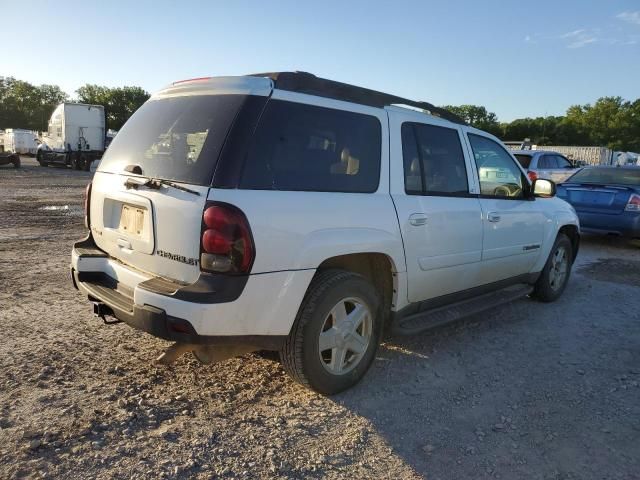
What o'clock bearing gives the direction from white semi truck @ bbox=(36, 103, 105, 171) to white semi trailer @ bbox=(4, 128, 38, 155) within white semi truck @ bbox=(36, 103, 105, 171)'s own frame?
white semi trailer @ bbox=(4, 128, 38, 155) is roughly at 1 o'clock from white semi truck @ bbox=(36, 103, 105, 171).

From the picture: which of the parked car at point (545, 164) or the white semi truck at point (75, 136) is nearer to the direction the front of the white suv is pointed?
the parked car

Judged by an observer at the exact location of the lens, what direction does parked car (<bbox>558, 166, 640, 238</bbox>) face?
facing away from the viewer and to the right of the viewer

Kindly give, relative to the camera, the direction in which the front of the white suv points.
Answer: facing away from the viewer and to the right of the viewer

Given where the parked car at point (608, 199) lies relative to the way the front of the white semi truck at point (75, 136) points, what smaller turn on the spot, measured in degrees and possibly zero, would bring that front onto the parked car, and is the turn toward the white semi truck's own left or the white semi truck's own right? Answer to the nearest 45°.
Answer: approximately 135° to the white semi truck's own left

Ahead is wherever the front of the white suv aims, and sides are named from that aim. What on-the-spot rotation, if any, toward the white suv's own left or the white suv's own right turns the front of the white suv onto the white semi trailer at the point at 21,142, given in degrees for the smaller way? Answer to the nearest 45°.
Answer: approximately 90° to the white suv's own left

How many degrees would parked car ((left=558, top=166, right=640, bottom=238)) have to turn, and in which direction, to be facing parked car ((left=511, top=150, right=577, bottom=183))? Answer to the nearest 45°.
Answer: approximately 45° to its left
